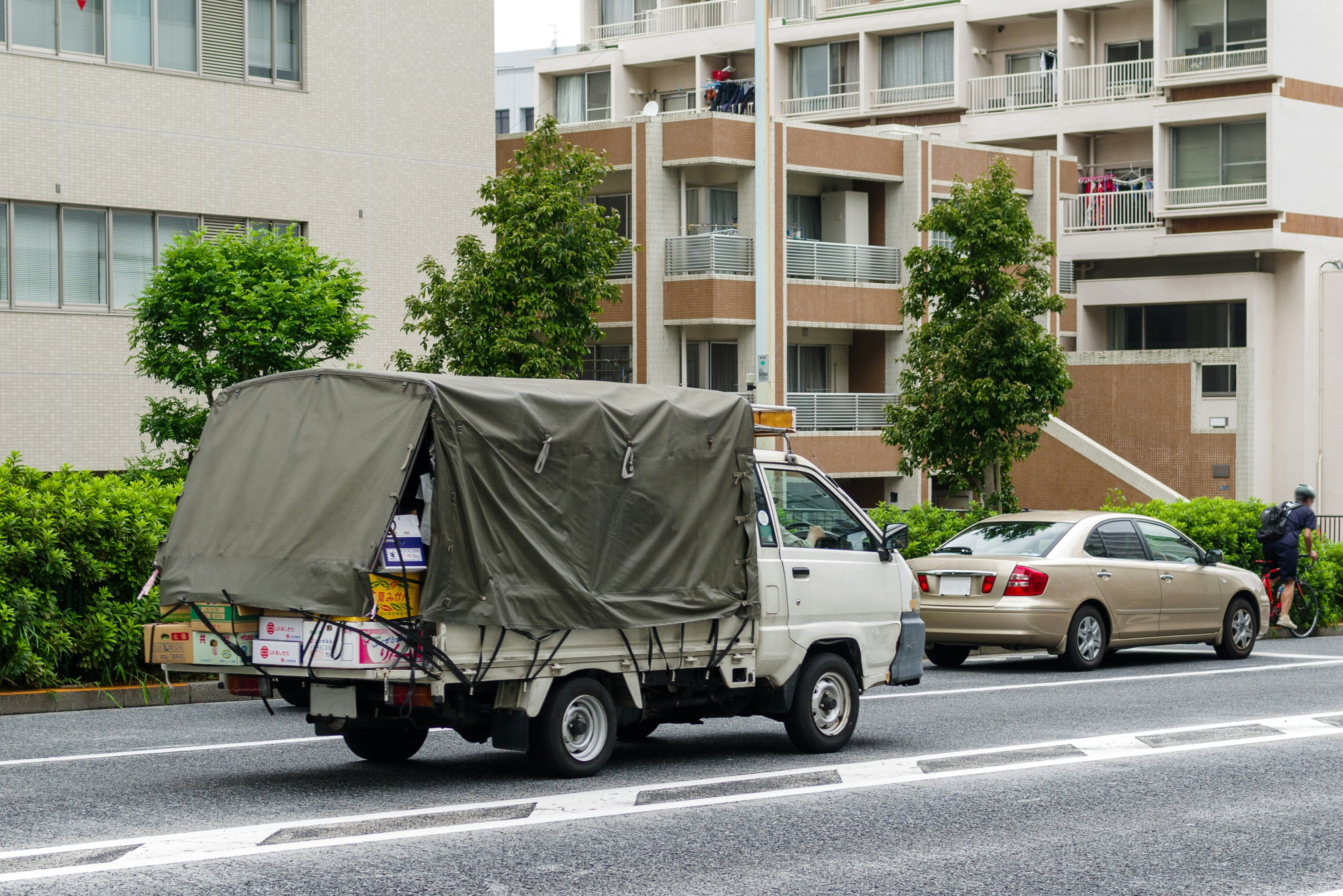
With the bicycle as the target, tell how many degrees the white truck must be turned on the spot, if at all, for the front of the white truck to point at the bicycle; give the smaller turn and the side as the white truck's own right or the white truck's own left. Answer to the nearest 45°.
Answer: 0° — it already faces it

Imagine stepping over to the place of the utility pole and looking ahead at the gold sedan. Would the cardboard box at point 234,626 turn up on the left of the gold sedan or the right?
right

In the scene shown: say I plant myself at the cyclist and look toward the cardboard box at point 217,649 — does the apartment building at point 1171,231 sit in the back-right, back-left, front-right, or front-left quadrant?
back-right

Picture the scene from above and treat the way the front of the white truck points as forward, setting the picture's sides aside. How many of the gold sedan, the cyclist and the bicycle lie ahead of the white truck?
3

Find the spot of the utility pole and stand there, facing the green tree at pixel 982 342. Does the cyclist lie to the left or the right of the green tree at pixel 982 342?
right

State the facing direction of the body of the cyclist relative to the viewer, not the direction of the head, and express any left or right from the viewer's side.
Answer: facing away from the viewer and to the right of the viewer

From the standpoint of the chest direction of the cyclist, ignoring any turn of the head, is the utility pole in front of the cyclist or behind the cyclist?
behind

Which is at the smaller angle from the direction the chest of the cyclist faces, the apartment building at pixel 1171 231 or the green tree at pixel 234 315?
the apartment building

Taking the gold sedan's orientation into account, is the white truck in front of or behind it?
behind

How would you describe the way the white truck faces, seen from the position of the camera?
facing away from the viewer and to the right of the viewer

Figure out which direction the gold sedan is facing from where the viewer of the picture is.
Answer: facing away from the viewer and to the right of the viewer
